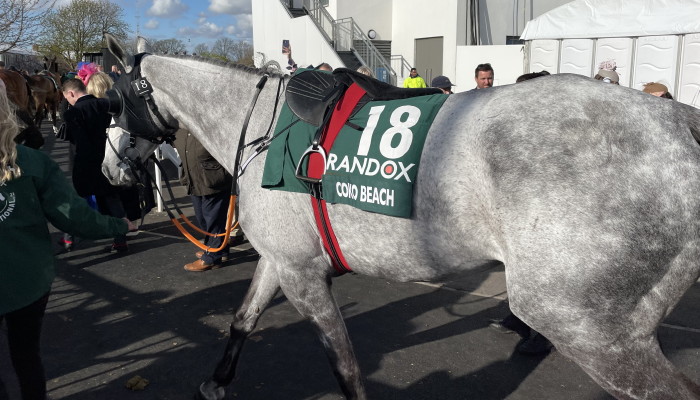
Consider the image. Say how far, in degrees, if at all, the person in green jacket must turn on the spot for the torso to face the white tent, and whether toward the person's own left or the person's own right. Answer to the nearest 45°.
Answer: approximately 45° to the person's own right

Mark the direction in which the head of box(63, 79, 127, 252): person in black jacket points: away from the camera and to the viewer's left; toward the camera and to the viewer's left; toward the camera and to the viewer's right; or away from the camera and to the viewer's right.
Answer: away from the camera and to the viewer's left

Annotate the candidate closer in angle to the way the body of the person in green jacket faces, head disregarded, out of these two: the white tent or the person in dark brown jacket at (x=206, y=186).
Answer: the person in dark brown jacket

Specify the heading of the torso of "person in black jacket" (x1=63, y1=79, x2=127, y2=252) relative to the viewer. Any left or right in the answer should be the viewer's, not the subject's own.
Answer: facing away from the viewer and to the left of the viewer

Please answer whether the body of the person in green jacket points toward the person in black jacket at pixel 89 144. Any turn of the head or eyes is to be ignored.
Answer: yes

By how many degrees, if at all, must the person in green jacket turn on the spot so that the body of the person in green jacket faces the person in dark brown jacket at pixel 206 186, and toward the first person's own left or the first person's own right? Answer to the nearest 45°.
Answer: approximately 45° to the first person's own right

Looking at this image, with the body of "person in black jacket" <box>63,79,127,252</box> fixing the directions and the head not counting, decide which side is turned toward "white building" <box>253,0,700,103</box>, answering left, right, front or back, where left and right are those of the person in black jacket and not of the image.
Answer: right

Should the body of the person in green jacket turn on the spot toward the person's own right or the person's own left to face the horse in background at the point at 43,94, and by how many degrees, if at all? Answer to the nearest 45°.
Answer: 0° — they already face it

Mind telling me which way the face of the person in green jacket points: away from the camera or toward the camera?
away from the camera

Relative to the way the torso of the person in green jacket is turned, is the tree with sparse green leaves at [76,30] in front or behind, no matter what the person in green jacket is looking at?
in front

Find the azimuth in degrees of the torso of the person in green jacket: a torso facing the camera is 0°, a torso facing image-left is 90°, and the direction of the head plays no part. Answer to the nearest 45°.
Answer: approximately 180°
